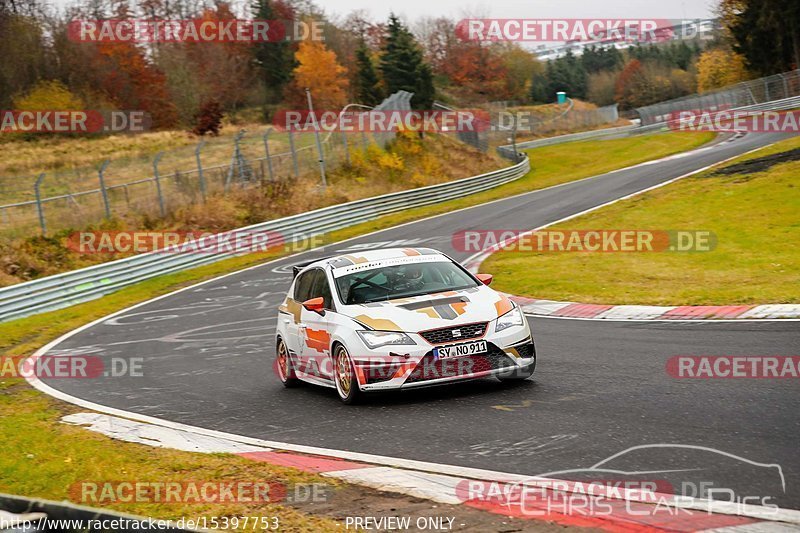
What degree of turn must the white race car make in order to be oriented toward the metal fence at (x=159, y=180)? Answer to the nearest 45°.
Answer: approximately 135° to its left

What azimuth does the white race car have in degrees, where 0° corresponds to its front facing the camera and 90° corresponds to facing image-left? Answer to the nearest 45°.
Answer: approximately 315°

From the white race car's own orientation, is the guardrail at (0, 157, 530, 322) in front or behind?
behind
